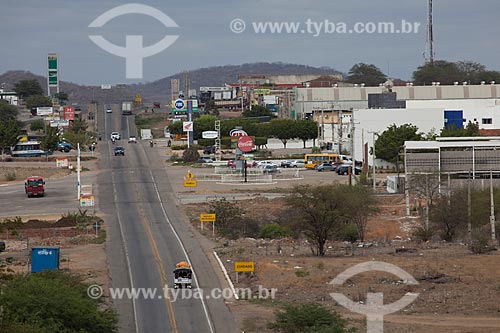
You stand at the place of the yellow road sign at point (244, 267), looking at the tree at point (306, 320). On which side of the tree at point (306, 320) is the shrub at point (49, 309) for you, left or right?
right

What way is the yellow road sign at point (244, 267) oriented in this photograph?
toward the camera

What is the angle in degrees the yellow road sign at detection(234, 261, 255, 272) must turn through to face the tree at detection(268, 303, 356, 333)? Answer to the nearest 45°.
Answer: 0° — it already faces it

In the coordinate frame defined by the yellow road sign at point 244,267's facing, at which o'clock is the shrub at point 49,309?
The shrub is roughly at 1 o'clock from the yellow road sign.

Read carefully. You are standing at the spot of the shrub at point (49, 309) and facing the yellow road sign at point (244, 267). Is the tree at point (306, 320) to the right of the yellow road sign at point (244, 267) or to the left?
right
